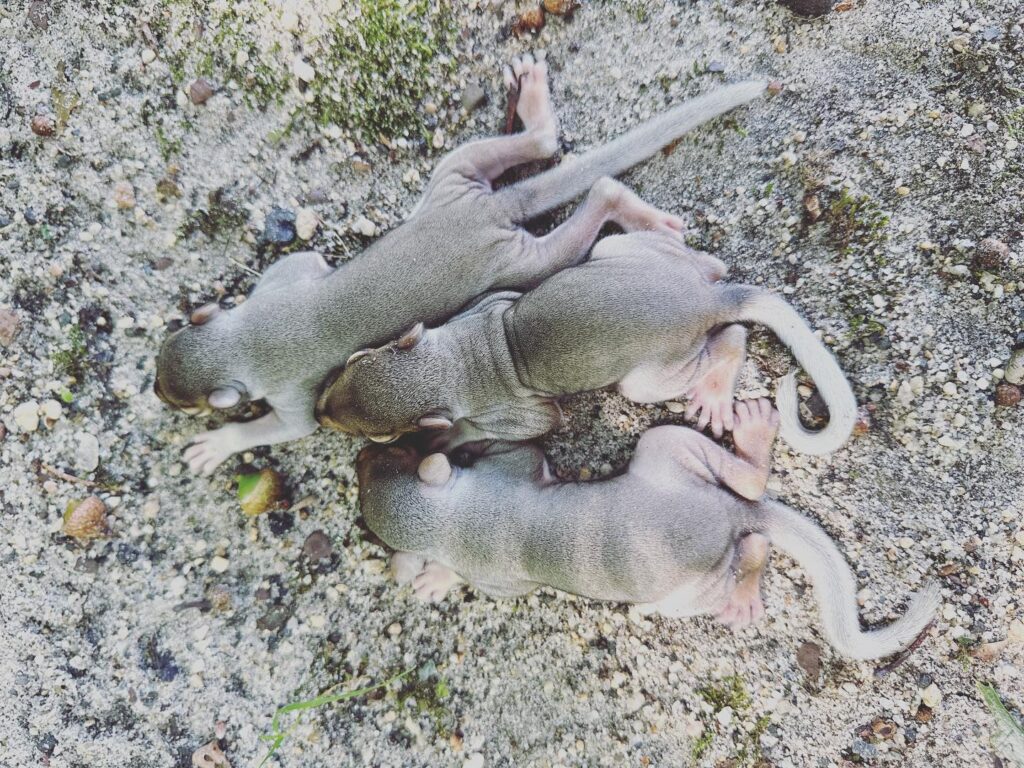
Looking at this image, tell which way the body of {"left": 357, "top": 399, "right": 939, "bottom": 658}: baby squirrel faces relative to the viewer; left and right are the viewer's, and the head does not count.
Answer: facing to the left of the viewer

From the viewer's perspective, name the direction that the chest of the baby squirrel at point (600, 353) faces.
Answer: to the viewer's left

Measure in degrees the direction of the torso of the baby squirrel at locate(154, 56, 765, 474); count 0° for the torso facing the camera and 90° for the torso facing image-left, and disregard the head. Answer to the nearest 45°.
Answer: approximately 45°

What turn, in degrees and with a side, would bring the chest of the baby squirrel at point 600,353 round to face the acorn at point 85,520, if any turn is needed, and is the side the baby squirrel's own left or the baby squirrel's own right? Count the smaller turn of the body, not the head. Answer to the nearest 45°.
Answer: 0° — it already faces it

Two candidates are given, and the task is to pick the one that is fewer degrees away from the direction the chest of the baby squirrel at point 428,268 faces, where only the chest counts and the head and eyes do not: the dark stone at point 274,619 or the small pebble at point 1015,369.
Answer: the dark stone

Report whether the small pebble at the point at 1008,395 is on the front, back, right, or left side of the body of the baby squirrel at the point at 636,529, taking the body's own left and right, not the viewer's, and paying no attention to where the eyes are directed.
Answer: back
